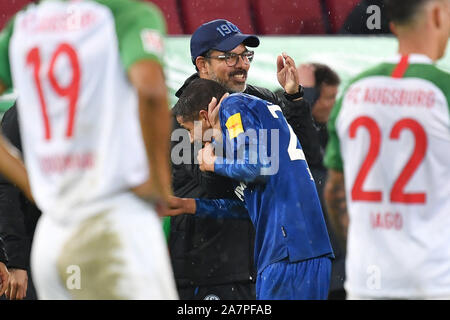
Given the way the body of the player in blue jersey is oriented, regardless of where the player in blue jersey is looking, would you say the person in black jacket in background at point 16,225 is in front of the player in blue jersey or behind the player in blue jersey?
in front

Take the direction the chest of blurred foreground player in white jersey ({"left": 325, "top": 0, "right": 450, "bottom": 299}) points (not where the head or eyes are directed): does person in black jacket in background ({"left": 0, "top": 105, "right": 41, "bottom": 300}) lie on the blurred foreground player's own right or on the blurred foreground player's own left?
on the blurred foreground player's own left

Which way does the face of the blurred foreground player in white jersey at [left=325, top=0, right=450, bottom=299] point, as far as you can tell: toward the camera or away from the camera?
away from the camera

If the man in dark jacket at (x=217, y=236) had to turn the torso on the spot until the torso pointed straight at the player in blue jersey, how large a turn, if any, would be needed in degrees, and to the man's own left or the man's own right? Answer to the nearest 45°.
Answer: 0° — they already face them

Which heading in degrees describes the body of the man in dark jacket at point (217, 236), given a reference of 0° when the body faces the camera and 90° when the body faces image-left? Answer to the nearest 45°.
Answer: approximately 315°

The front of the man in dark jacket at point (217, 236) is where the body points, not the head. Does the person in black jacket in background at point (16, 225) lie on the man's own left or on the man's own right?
on the man's own right

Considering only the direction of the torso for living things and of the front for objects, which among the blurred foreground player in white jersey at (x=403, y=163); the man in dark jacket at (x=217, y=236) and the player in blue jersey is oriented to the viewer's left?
the player in blue jersey

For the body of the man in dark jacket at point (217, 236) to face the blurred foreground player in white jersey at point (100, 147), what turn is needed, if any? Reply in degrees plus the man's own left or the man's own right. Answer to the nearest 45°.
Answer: approximately 45° to the man's own right
